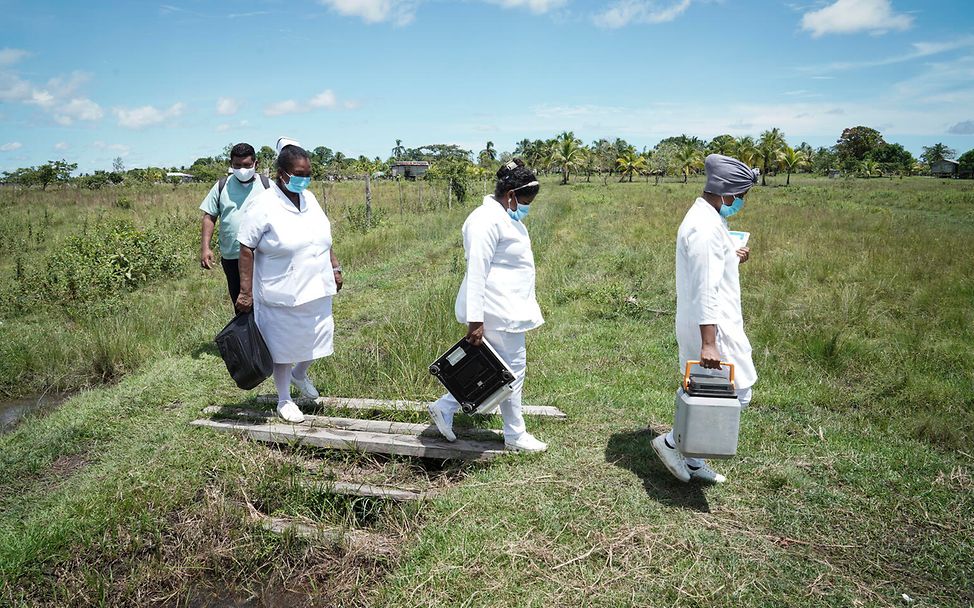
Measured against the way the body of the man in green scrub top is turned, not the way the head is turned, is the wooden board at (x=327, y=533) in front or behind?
in front

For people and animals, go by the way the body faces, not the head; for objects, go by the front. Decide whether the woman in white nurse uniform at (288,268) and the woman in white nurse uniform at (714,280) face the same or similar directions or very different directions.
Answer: same or similar directions

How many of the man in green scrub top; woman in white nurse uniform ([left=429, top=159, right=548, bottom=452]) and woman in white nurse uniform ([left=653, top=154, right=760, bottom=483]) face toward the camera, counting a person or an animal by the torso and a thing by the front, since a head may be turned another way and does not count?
1

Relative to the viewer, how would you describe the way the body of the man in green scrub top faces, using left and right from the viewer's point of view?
facing the viewer

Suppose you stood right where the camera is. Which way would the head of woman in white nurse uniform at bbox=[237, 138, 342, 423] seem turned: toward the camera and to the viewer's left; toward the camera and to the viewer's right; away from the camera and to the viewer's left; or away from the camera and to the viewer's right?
toward the camera and to the viewer's right

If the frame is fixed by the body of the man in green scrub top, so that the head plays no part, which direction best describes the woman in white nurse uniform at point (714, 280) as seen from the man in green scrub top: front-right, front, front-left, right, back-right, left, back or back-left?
front-left

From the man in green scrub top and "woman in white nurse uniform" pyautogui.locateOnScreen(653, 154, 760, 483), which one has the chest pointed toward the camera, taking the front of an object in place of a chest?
the man in green scrub top

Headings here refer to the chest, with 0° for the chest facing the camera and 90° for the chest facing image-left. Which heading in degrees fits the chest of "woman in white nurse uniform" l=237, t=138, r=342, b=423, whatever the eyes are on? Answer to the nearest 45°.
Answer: approximately 315°

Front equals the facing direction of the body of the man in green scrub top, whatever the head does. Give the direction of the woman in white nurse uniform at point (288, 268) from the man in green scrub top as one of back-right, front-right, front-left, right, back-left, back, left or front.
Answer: front
